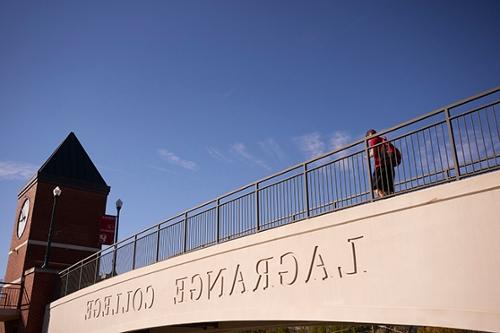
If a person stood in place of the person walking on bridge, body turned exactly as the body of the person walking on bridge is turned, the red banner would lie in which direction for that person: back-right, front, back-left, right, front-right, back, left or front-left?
front-right

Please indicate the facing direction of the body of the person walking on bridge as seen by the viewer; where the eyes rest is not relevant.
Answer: to the viewer's left

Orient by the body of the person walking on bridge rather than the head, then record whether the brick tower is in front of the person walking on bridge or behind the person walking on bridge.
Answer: in front
